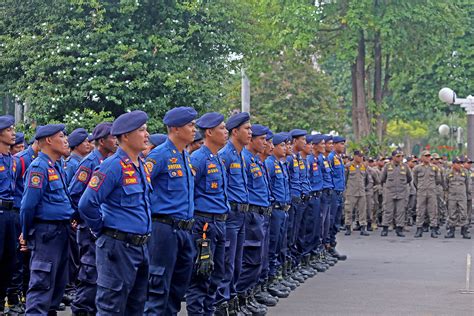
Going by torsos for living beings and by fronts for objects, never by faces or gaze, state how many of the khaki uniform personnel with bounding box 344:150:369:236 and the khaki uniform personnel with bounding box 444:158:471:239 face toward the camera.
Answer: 2

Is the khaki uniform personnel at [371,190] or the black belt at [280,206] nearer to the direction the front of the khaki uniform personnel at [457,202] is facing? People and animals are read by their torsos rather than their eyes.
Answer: the black belt

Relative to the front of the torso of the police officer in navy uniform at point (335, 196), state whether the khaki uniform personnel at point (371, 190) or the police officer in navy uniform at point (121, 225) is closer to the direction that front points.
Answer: the police officer in navy uniform

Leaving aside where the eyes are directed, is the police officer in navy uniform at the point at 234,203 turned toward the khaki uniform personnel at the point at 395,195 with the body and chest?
no

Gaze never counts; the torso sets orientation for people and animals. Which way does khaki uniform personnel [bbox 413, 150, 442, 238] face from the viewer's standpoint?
toward the camera

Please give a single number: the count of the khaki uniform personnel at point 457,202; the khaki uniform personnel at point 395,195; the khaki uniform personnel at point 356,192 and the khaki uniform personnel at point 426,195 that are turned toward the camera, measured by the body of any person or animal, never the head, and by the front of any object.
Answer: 4

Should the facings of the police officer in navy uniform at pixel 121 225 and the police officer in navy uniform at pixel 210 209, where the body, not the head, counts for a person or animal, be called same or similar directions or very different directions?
same or similar directions

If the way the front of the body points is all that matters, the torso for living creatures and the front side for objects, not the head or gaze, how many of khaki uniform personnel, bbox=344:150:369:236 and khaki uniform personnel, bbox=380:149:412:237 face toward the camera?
2

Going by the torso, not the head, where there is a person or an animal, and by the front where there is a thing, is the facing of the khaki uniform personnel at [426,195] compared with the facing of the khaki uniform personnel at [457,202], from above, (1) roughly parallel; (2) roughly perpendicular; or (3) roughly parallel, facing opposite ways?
roughly parallel

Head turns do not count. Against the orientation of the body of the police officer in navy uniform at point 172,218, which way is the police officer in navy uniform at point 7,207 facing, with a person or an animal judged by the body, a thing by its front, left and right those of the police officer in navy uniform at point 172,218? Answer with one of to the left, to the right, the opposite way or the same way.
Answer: the same way

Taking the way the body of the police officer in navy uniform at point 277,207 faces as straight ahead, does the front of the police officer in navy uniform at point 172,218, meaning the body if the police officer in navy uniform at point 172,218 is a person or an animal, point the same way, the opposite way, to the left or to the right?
the same way
